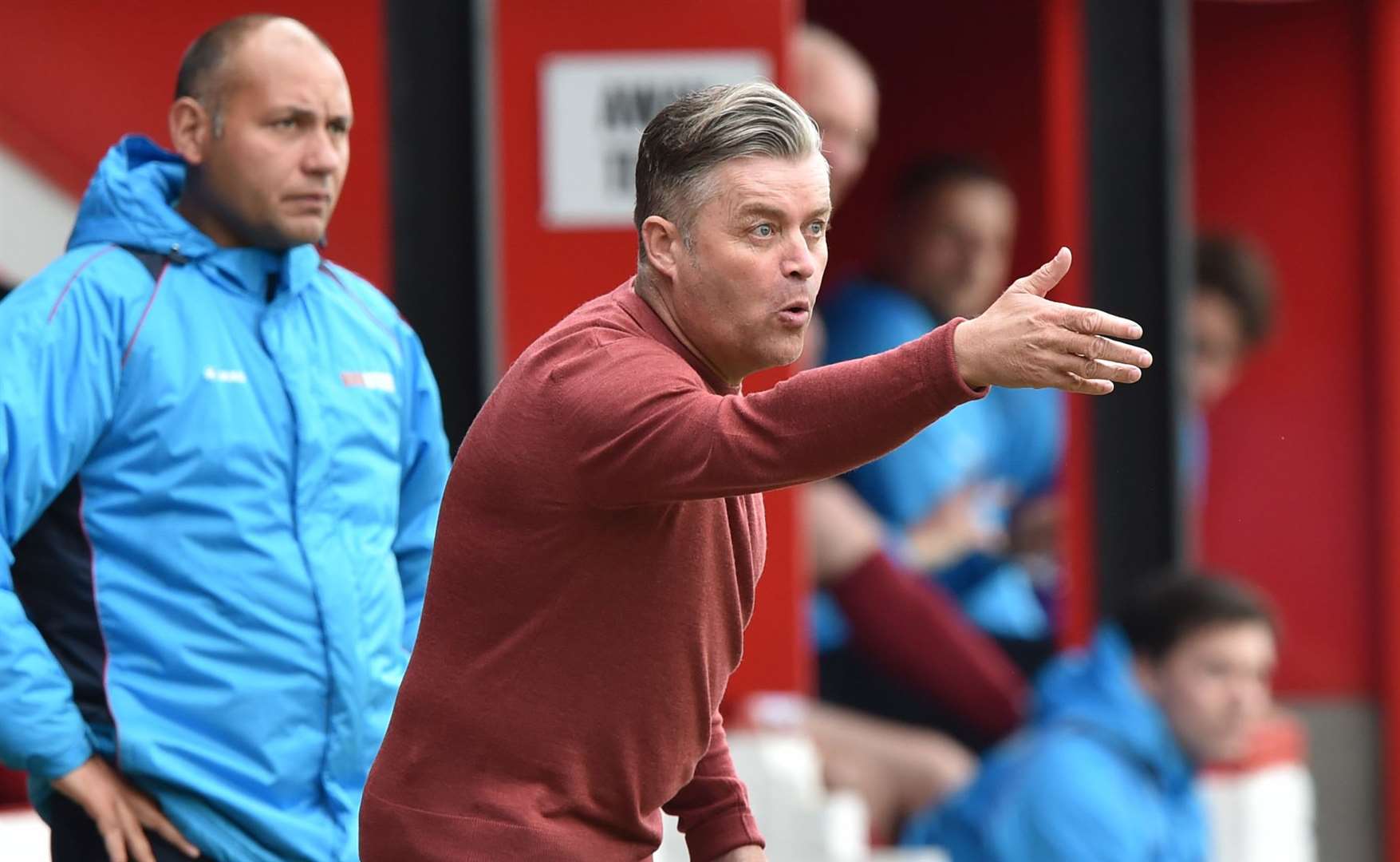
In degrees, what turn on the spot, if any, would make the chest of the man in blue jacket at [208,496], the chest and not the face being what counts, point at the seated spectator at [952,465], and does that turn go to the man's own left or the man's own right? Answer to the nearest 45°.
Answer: approximately 90° to the man's own left

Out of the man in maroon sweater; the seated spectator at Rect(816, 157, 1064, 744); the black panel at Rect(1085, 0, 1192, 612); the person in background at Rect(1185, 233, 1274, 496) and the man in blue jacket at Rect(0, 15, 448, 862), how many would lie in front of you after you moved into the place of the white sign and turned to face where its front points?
2

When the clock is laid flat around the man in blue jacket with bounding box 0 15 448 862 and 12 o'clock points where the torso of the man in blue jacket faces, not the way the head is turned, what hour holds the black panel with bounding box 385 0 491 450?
The black panel is roughly at 8 o'clock from the man in blue jacket.

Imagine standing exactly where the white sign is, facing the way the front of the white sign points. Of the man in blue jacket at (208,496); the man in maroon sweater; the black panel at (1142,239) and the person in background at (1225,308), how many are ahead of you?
2

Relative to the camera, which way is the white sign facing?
toward the camera

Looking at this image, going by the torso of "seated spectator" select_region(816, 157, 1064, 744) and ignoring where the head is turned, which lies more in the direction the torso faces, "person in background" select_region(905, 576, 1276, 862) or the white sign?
the person in background

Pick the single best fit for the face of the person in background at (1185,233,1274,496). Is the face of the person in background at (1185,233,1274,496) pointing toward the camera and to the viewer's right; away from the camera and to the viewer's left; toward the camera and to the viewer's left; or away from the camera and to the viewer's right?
toward the camera and to the viewer's left

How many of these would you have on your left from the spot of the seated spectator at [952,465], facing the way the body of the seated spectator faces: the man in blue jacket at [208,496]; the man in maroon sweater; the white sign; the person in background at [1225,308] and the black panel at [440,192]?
1

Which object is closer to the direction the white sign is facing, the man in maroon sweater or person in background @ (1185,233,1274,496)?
the man in maroon sweater

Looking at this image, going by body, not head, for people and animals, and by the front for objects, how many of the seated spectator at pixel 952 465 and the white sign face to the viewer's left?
0

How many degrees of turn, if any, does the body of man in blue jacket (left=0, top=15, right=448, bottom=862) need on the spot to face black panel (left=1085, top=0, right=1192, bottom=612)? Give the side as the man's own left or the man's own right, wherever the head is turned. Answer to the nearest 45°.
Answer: approximately 90° to the man's own left
